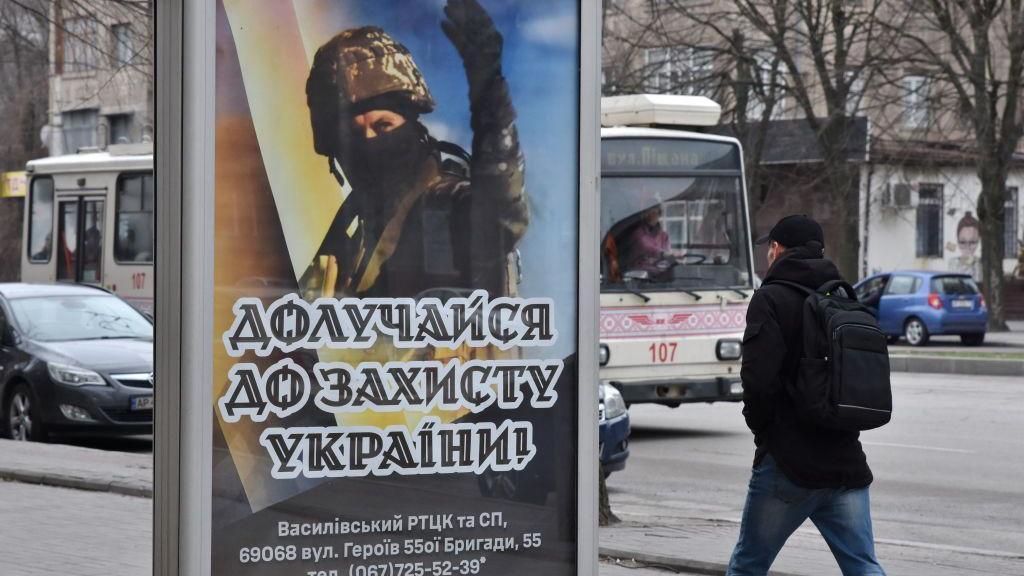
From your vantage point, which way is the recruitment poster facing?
toward the camera

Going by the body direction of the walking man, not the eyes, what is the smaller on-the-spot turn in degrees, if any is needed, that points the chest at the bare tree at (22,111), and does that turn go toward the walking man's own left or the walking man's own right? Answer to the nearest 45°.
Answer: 0° — they already face it

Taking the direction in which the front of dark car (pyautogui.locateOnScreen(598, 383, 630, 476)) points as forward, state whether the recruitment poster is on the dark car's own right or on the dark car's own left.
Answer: on the dark car's own right

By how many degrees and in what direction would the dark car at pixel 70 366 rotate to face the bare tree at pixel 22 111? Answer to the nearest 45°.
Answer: approximately 135° to its left

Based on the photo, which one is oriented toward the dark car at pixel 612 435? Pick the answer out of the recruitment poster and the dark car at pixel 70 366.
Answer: the dark car at pixel 70 366

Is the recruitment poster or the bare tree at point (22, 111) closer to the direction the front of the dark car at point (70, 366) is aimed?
the recruitment poster

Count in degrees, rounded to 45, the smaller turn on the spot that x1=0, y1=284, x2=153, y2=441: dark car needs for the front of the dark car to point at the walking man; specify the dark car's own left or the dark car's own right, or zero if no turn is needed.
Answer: approximately 45° to the dark car's own right

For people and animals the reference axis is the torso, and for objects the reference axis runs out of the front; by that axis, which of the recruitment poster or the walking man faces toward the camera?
the recruitment poster

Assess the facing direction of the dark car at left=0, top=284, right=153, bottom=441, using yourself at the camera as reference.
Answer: facing the viewer and to the right of the viewer

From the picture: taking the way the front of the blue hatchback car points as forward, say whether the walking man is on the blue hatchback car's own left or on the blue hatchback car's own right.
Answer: on the blue hatchback car's own left

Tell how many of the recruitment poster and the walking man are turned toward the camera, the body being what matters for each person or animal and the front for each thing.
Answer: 1
